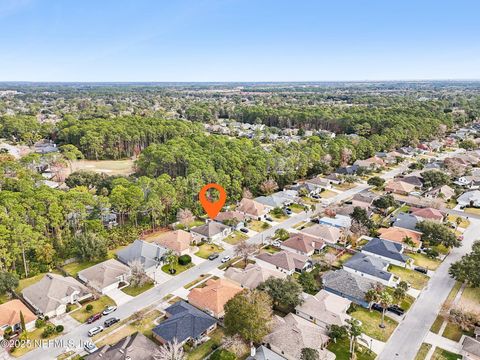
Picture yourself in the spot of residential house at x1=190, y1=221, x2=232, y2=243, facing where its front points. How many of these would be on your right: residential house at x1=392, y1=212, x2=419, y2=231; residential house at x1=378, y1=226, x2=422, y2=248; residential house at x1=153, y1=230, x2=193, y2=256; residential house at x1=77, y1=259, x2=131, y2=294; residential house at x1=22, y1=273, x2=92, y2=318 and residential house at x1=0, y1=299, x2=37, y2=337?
4

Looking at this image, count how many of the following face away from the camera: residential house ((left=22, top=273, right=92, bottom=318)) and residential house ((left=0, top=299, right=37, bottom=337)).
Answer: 0

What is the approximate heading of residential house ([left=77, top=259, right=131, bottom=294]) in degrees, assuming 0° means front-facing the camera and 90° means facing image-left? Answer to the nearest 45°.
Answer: approximately 315°

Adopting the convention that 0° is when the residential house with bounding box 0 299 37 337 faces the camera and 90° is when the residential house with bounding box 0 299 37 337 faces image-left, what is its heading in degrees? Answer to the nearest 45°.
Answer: approximately 315°

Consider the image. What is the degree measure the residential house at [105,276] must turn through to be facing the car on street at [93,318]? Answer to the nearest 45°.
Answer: approximately 45° to its right

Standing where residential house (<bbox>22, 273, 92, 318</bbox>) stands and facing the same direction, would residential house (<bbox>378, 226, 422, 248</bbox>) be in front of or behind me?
in front

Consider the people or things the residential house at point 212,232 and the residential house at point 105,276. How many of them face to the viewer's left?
0

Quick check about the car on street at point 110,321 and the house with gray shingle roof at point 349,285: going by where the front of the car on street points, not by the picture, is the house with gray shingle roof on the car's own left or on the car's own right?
on the car's own right

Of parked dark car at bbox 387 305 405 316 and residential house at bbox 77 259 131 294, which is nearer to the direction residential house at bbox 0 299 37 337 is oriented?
the parked dark car

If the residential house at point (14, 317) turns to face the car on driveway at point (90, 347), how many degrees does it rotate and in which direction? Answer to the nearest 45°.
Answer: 0° — it already faces it

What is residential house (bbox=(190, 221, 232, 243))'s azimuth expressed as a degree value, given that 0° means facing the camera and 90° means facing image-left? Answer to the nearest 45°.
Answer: approximately 315°
